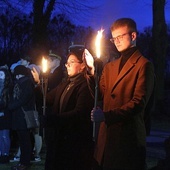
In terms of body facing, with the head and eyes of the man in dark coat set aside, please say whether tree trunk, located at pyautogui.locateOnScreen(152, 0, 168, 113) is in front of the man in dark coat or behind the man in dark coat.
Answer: behind

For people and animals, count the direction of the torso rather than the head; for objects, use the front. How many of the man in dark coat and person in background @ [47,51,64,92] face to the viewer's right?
0

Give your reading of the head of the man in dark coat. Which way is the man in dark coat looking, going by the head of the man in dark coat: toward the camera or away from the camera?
toward the camera

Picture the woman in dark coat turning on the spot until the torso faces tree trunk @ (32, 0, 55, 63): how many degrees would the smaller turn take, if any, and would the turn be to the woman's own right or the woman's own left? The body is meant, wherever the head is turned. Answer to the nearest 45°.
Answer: approximately 135° to the woman's own right

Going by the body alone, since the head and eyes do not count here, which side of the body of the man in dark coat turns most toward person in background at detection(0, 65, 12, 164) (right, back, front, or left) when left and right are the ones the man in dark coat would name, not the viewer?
right

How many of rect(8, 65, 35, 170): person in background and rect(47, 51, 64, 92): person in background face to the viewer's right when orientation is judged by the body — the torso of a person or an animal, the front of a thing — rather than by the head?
0

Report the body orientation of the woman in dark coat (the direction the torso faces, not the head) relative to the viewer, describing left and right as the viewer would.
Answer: facing the viewer and to the left of the viewer

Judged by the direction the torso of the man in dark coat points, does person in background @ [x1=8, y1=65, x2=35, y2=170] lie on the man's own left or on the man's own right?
on the man's own right

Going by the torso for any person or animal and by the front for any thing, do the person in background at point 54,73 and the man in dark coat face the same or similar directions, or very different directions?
same or similar directions

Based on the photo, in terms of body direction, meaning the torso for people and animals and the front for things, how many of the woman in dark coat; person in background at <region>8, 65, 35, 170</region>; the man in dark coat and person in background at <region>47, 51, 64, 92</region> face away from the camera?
0

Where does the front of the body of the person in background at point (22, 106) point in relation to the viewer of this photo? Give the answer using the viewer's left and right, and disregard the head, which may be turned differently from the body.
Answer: facing to the left of the viewer
